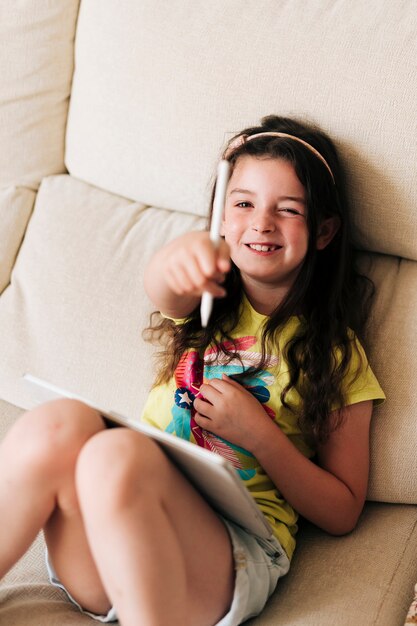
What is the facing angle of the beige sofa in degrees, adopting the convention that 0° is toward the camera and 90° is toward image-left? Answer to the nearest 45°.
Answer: approximately 45°

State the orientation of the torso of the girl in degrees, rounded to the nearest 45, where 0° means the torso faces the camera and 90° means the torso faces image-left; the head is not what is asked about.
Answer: approximately 45°
